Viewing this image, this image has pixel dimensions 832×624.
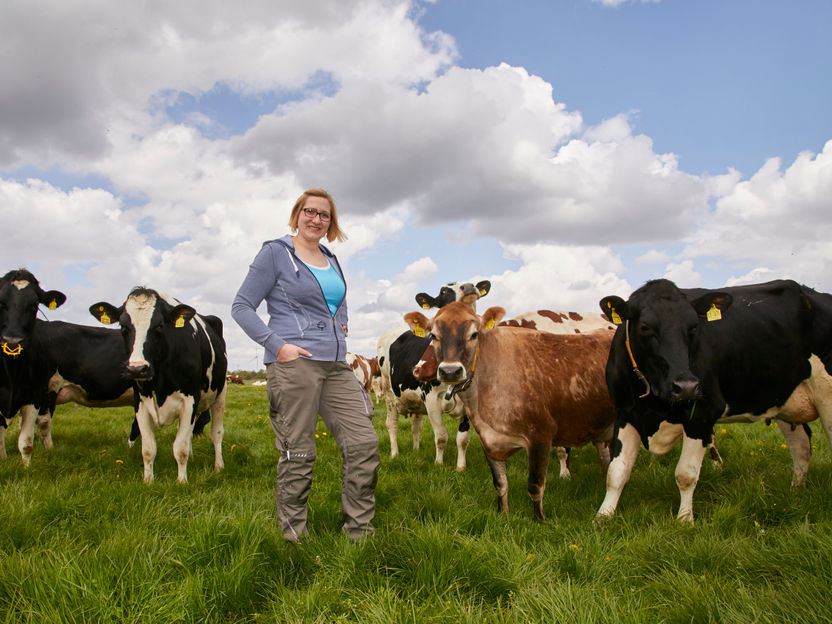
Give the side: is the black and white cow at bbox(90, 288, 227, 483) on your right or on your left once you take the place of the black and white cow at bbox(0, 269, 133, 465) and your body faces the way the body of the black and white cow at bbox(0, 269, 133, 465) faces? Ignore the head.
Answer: on your left

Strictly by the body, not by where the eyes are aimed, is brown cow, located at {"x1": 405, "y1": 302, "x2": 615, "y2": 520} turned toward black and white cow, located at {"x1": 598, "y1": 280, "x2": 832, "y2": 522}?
no

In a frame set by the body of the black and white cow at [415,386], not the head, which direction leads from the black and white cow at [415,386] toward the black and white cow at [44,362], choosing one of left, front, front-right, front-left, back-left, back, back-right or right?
back-right

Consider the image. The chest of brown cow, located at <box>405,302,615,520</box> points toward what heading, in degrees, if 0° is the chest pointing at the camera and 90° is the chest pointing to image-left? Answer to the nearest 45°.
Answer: approximately 45°

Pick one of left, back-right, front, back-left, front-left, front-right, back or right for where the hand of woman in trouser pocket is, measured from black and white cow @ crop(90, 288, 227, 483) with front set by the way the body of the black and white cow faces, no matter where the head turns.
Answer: front-left

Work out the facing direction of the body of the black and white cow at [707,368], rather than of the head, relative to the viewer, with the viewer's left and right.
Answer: facing the viewer and to the left of the viewer

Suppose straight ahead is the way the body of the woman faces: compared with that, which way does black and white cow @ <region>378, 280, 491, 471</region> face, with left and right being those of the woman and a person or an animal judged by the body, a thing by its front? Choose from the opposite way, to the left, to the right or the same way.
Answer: the same way

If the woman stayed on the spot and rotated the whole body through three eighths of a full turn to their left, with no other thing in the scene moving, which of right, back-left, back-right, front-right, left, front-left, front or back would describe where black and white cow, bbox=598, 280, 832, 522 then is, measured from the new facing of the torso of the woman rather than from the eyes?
right

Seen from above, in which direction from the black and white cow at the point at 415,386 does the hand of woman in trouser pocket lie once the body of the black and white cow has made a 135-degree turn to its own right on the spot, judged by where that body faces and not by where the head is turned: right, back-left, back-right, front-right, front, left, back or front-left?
left

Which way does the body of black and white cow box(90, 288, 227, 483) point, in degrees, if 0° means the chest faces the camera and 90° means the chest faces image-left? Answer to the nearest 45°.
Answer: approximately 45°

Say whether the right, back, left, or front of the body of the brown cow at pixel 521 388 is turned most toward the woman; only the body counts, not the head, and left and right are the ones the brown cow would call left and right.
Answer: front

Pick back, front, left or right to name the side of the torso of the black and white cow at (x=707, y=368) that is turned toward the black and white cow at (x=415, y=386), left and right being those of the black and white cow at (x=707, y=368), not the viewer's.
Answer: right

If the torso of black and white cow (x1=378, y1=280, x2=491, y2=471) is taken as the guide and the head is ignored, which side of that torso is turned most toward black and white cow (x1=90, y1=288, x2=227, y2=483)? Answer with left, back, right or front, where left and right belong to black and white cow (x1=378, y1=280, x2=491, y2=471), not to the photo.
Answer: right

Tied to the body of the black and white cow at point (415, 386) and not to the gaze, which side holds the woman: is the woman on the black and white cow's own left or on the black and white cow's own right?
on the black and white cow's own right

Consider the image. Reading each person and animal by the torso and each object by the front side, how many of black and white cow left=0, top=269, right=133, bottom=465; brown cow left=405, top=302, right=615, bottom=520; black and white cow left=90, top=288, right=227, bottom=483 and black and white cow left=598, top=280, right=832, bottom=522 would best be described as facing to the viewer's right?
0

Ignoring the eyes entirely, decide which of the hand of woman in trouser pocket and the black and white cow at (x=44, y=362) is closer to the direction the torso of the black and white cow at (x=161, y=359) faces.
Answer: the hand of woman in trouser pocket

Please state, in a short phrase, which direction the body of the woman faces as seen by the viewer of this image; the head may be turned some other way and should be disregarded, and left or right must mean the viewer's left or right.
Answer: facing the viewer and to the right of the viewer

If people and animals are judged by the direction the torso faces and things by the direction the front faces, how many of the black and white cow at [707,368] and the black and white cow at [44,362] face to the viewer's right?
0

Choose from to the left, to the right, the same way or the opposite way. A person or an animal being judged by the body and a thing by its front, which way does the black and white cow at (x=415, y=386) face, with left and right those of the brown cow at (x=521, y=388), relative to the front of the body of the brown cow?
to the left

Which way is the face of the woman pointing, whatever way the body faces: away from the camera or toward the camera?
toward the camera

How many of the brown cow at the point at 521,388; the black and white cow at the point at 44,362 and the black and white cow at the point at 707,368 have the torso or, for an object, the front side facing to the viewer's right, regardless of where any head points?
0
